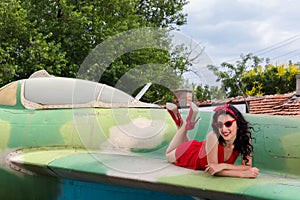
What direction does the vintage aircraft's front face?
to the viewer's left
